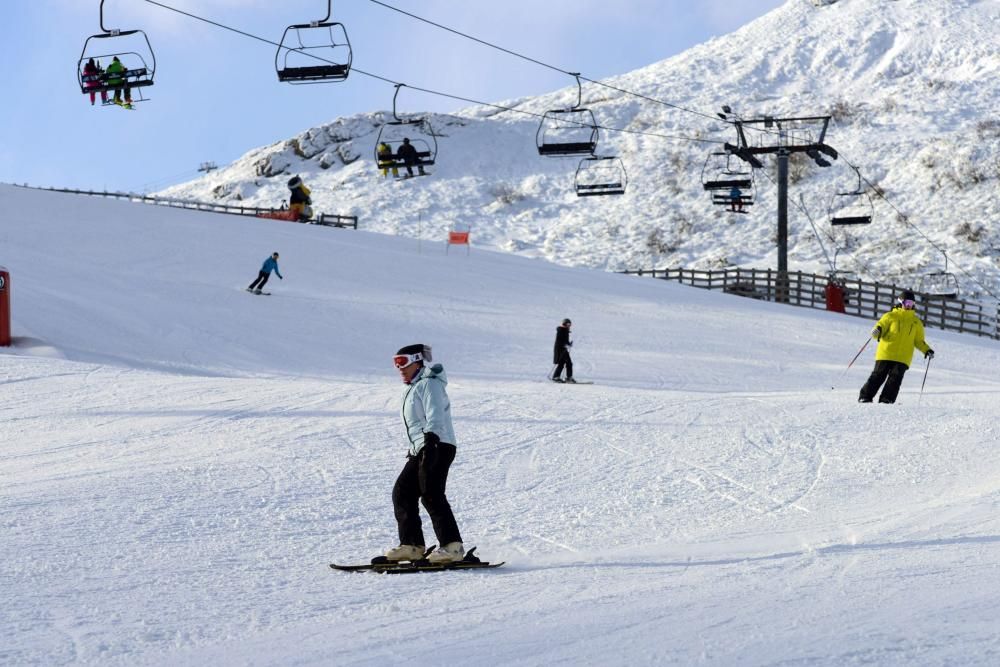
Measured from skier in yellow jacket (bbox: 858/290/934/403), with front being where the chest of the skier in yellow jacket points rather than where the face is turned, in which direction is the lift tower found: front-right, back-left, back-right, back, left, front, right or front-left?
back

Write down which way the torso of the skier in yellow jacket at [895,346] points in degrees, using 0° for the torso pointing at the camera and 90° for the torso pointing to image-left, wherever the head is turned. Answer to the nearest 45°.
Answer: approximately 0°

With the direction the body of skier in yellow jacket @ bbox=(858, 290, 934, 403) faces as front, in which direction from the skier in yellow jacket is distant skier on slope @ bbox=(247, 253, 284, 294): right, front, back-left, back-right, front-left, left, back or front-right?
back-right

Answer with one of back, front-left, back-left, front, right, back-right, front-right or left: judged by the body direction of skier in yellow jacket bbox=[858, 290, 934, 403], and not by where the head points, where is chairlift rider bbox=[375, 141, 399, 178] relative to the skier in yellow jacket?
back-right

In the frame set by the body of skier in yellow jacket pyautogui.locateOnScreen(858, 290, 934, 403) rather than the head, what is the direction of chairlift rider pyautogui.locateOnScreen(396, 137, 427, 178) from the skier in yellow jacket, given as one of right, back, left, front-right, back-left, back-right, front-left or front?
back-right

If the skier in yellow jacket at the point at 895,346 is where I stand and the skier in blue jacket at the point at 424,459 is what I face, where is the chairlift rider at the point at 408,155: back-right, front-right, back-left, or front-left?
back-right

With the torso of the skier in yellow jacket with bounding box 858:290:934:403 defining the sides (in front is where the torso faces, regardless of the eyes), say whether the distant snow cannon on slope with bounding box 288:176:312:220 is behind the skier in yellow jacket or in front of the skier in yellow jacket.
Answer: behind

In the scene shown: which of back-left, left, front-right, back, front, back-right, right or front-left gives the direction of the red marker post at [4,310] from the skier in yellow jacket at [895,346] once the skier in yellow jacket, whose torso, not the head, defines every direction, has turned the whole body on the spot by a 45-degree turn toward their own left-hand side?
back-right

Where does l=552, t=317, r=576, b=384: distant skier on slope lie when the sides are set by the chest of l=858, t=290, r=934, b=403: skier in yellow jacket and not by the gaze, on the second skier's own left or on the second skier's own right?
on the second skier's own right

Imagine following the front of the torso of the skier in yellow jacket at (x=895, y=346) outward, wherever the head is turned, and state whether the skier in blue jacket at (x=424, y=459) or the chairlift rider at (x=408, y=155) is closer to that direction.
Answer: the skier in blue jacket

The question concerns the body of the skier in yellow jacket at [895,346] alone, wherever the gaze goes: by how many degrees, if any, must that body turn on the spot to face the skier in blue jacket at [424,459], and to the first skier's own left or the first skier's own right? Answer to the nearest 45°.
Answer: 0° — they already face them

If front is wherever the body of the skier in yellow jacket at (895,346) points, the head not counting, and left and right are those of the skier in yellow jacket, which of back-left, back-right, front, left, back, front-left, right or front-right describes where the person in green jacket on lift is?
right
